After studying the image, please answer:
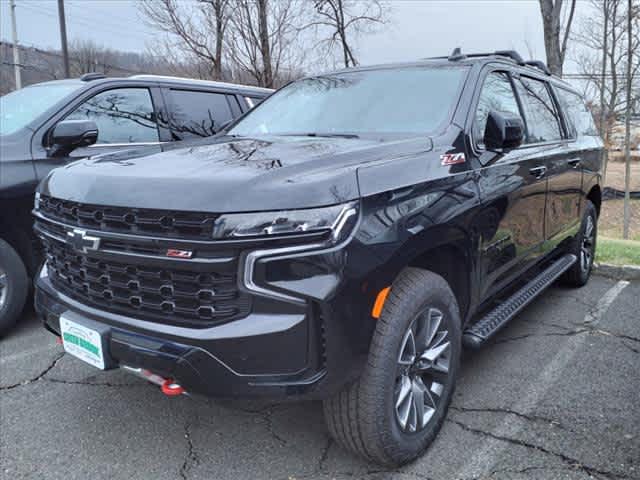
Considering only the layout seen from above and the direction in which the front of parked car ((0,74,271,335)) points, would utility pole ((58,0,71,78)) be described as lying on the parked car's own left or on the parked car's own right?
on the parked car's own right

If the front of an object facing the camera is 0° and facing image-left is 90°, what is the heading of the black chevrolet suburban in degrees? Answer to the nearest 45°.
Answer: approximately 45°

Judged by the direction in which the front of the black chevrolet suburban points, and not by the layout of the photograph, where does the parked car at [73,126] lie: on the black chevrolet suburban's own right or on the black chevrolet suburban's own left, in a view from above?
on the black chevrolet suburban's own right

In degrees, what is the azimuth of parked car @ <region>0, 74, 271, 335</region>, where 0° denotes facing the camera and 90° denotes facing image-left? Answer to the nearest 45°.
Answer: approximately 45°

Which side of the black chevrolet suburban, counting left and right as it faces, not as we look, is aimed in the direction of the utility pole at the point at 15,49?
right

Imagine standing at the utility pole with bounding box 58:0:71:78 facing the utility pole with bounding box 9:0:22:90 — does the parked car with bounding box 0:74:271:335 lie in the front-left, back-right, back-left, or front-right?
back-left
